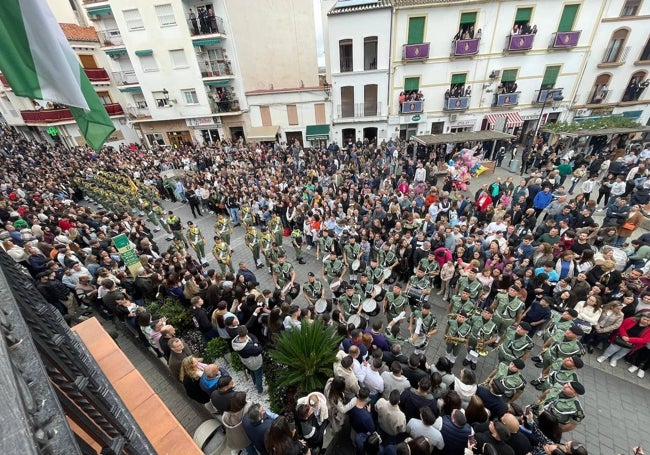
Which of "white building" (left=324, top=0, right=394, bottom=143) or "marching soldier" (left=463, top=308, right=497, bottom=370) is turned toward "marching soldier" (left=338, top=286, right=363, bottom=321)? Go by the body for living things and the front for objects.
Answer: the white building

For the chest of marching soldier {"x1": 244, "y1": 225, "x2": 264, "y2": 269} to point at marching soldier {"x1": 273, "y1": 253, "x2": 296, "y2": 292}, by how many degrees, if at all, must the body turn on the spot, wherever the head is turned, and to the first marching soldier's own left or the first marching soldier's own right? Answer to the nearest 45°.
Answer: approximately 45° to the first marching soldier's own right

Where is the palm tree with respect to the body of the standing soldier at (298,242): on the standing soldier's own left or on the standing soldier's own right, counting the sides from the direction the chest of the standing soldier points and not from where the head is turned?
on the standing soldier's own right

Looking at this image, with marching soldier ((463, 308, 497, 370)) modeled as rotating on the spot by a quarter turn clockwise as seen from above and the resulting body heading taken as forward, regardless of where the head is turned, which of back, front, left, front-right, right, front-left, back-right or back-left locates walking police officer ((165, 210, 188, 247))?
front-right

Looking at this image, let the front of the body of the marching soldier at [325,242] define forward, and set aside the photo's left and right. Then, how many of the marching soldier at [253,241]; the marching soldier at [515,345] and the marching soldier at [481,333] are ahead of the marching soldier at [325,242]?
2

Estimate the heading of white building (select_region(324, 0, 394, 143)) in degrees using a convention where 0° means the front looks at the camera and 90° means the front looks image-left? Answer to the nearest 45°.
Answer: approximately 0°

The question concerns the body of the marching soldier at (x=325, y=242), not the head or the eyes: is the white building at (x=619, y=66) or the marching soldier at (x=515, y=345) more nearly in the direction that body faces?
the marching soldier

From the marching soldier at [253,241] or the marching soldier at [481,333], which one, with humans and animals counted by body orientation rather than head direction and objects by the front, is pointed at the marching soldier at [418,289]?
the marching soldier at [253,241]

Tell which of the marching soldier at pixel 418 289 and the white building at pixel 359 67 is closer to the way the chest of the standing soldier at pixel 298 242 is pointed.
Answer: the marching soldier

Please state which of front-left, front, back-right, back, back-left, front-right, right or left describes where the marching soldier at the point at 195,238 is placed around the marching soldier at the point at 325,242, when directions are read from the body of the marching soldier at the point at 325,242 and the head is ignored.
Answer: back-right

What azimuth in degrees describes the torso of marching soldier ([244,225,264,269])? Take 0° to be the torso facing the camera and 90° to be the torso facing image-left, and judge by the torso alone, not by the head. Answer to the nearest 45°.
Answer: approximately 315°
